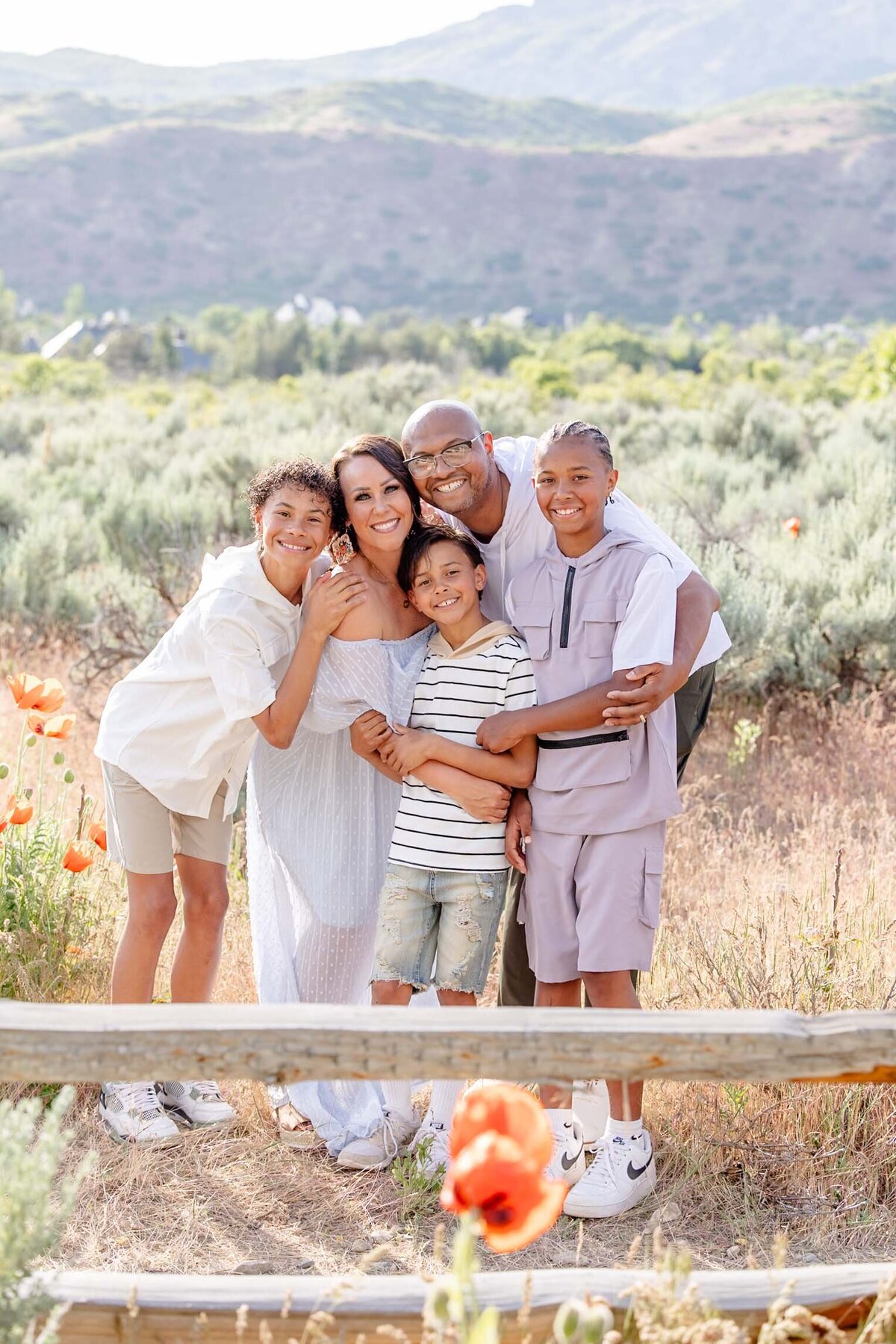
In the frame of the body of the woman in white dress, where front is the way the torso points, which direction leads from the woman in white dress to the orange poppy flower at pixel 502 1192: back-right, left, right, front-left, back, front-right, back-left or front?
front-right

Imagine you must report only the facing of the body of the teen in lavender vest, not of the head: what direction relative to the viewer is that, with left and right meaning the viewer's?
facing the viewer and to the left of the viewer

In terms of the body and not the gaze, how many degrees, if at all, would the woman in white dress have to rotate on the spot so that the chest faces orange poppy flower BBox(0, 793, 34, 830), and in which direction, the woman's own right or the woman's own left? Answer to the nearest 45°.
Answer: approximately 135° to the woman's own right

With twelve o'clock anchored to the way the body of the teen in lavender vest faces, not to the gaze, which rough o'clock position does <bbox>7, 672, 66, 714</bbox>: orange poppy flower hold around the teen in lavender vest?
The orange poppy flower is roughly at 2 o'clock from the teen in lavender vest.

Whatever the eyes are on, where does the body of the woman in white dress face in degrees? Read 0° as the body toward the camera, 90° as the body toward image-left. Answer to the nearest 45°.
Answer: approximately 315°

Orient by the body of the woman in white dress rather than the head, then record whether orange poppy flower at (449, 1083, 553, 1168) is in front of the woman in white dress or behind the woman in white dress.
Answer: in front

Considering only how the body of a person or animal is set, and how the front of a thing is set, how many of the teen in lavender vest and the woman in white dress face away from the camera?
0

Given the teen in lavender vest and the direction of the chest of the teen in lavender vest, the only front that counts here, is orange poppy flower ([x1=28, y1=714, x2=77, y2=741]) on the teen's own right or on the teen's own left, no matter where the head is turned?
on the teen's own right
